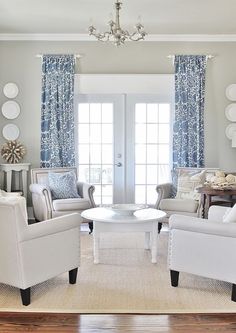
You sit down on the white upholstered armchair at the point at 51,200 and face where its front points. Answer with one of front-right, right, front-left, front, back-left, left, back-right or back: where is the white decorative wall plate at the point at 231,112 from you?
front-left

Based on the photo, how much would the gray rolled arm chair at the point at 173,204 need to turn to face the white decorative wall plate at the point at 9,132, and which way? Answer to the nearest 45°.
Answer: approximately 45° to its right

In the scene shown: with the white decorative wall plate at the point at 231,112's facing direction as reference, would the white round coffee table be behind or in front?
in front

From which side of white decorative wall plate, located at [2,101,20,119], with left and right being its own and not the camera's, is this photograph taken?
front

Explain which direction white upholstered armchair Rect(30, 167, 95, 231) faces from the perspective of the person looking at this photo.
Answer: facing the viewer and to the right of the viewer
